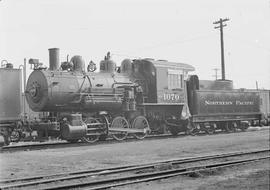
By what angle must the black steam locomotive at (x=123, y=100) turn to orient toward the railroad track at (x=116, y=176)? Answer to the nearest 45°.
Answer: approximately 45° to its left

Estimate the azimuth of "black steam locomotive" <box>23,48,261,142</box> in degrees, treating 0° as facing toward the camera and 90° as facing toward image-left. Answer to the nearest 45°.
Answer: approximately 45°
